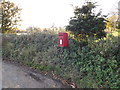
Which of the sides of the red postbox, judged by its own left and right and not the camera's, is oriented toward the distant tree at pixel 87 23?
back

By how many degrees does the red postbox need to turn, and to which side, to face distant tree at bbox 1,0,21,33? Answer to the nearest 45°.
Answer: approximately 90° to its right

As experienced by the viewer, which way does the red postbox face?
facing the viewer and to the left of the viewer
